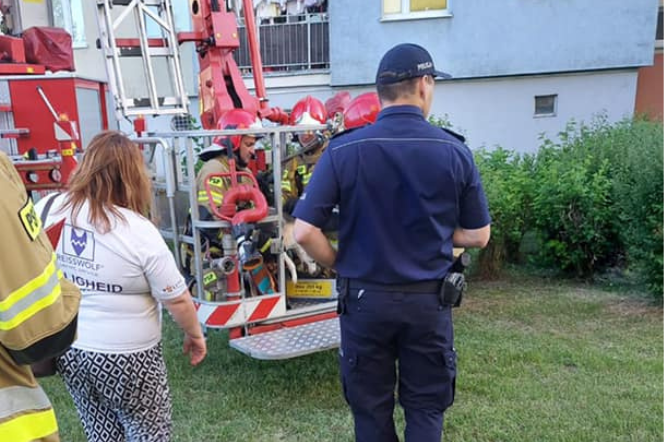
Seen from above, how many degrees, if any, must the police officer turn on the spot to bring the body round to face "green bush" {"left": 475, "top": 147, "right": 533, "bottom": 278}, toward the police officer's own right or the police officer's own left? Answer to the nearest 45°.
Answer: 0° — they already face it

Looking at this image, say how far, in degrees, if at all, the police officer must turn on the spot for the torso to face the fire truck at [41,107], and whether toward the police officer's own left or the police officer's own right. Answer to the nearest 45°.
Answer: approximately 45° to the police officer's own left

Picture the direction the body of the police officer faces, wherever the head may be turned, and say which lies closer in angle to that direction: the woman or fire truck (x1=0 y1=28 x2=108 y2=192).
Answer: the fire truck

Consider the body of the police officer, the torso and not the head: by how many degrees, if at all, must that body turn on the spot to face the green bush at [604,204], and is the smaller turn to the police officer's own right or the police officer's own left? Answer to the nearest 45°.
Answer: approximately 45° to the police officer's own right

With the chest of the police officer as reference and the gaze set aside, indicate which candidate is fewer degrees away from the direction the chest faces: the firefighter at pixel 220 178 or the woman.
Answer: the firefighter

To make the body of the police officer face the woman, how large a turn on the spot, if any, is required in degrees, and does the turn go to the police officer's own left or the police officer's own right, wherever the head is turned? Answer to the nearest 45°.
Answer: approximately 90° to the police officer's own left

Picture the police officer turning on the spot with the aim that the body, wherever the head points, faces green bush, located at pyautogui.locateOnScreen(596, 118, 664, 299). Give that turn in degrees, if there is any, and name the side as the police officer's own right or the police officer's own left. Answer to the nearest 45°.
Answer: approximately 45° to the police officer's own right

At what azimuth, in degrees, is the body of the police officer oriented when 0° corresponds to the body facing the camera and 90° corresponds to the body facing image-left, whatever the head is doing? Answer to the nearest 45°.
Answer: approximately 180°

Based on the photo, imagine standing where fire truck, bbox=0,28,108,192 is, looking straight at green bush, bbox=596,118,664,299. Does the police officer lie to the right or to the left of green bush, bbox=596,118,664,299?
right

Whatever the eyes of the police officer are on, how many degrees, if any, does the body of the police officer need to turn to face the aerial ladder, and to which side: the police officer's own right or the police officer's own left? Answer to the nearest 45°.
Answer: approximately 45° to the police officer's own left
